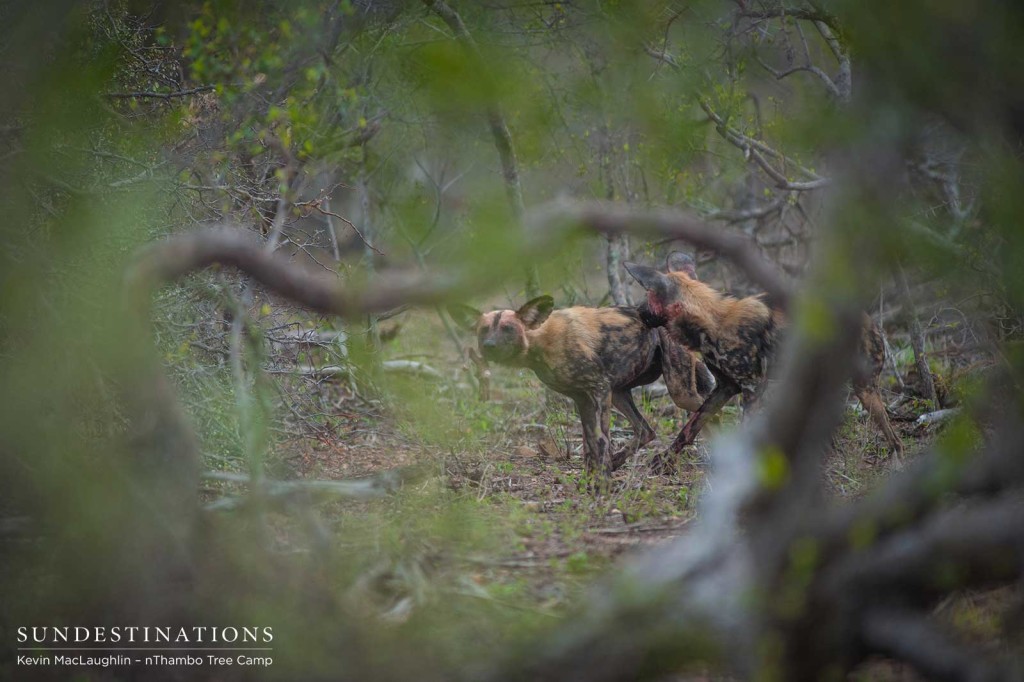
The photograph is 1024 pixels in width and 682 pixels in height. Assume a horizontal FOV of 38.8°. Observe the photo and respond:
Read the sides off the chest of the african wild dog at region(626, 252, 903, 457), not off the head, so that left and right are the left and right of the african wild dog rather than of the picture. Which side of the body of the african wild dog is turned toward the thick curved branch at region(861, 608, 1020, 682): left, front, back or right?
left

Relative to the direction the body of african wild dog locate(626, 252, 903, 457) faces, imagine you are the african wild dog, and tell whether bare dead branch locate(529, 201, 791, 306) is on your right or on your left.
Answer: on your left

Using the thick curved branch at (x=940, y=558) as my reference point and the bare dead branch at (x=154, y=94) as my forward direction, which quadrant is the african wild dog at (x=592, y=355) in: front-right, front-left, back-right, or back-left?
front-right

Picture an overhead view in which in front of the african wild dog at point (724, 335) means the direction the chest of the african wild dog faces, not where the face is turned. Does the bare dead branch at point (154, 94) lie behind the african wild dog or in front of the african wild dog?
in front

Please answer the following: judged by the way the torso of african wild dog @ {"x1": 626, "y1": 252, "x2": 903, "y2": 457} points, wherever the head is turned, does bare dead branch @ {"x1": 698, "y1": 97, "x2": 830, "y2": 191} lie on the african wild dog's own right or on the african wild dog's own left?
on the african wild dog's own right

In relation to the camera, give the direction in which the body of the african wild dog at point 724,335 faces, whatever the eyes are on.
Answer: to the viewer's left

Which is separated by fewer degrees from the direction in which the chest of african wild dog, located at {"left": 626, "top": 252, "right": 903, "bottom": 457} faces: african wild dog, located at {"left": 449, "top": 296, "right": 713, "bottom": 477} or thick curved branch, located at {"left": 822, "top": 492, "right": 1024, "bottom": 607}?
the african wild dog

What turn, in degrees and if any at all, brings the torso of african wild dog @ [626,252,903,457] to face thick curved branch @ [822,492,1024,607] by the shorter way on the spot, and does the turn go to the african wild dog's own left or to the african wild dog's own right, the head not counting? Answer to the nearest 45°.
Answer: approximately 90° to the african wild dog's own left

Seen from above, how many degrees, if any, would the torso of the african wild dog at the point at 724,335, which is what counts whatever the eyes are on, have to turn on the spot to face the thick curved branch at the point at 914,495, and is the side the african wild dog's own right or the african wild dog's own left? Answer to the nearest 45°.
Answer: approximately 90° to the african wild dog's own left
